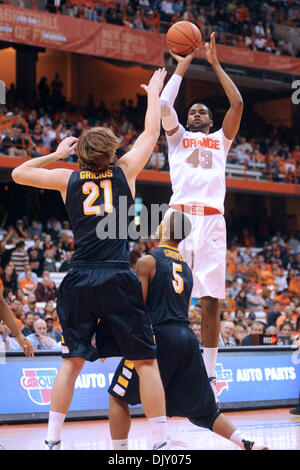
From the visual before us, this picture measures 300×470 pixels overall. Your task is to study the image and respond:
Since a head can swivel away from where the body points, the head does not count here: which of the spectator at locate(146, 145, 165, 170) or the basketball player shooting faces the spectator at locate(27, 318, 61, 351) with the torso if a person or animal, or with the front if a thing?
the spectator at locate(146, 145, 165, 170)

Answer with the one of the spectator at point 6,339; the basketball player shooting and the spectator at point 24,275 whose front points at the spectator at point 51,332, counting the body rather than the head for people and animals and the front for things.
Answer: the spectator at point 24,275

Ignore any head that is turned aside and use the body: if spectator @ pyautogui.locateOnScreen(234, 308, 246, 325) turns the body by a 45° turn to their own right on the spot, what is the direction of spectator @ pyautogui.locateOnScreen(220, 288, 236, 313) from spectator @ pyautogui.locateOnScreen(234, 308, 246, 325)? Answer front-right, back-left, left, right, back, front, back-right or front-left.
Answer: back-right

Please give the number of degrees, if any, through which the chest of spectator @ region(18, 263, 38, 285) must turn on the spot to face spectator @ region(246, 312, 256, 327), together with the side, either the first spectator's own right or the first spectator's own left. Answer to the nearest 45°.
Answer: approximately 90° to the first spectator's own left

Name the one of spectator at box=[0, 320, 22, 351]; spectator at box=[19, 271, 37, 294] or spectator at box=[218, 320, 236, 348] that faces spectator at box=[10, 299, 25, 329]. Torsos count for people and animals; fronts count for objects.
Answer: spectator at box=[19, 271, 37, 294]

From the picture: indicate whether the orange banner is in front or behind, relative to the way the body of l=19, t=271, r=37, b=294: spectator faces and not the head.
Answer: behind

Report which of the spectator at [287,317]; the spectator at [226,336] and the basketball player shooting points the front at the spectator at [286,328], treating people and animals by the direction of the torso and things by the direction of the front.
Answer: the spectator at [287,317]

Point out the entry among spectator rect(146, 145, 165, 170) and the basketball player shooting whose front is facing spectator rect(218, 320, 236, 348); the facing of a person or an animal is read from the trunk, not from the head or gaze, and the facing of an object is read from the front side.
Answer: spectator rect(146, 145, 165, 170)

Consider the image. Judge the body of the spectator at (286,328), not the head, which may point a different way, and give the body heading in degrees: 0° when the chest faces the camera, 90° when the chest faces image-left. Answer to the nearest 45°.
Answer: approximately 0°

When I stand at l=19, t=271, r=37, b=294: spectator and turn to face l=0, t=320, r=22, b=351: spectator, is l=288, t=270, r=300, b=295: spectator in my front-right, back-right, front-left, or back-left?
back-left
